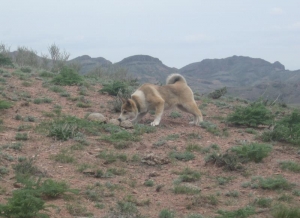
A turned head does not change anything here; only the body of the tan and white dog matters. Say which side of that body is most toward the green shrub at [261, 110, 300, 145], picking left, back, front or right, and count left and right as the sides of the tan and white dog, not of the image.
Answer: back

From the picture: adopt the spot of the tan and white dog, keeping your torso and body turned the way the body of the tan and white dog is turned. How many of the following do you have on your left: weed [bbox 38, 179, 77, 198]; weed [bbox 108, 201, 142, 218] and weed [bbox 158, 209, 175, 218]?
3

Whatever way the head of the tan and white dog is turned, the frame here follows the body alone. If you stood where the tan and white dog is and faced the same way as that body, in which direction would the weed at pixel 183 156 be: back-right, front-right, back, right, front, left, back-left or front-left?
left

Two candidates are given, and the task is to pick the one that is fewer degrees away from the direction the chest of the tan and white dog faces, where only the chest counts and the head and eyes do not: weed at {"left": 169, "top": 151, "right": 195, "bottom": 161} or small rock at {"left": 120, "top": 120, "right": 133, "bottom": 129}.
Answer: the small rock

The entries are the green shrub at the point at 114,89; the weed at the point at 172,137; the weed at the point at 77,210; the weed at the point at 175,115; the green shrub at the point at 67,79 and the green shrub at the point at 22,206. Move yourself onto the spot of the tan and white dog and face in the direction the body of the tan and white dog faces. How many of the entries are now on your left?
3

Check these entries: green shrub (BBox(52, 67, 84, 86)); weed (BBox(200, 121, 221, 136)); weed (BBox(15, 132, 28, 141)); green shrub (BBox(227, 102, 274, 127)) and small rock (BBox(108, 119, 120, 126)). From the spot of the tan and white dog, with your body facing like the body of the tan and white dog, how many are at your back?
2

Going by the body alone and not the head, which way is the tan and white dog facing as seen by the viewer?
to the viewer's left

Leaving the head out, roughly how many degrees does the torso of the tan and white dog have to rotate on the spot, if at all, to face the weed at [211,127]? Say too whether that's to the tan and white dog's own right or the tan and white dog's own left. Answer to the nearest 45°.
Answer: approximately 180°

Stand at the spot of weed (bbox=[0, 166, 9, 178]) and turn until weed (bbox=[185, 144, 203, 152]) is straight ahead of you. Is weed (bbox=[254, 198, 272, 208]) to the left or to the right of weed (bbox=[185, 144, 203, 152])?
right

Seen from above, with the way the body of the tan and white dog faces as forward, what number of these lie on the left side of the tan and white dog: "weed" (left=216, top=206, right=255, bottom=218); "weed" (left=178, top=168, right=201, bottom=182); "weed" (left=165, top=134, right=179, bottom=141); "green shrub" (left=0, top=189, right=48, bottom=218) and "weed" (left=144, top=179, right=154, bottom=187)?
5
